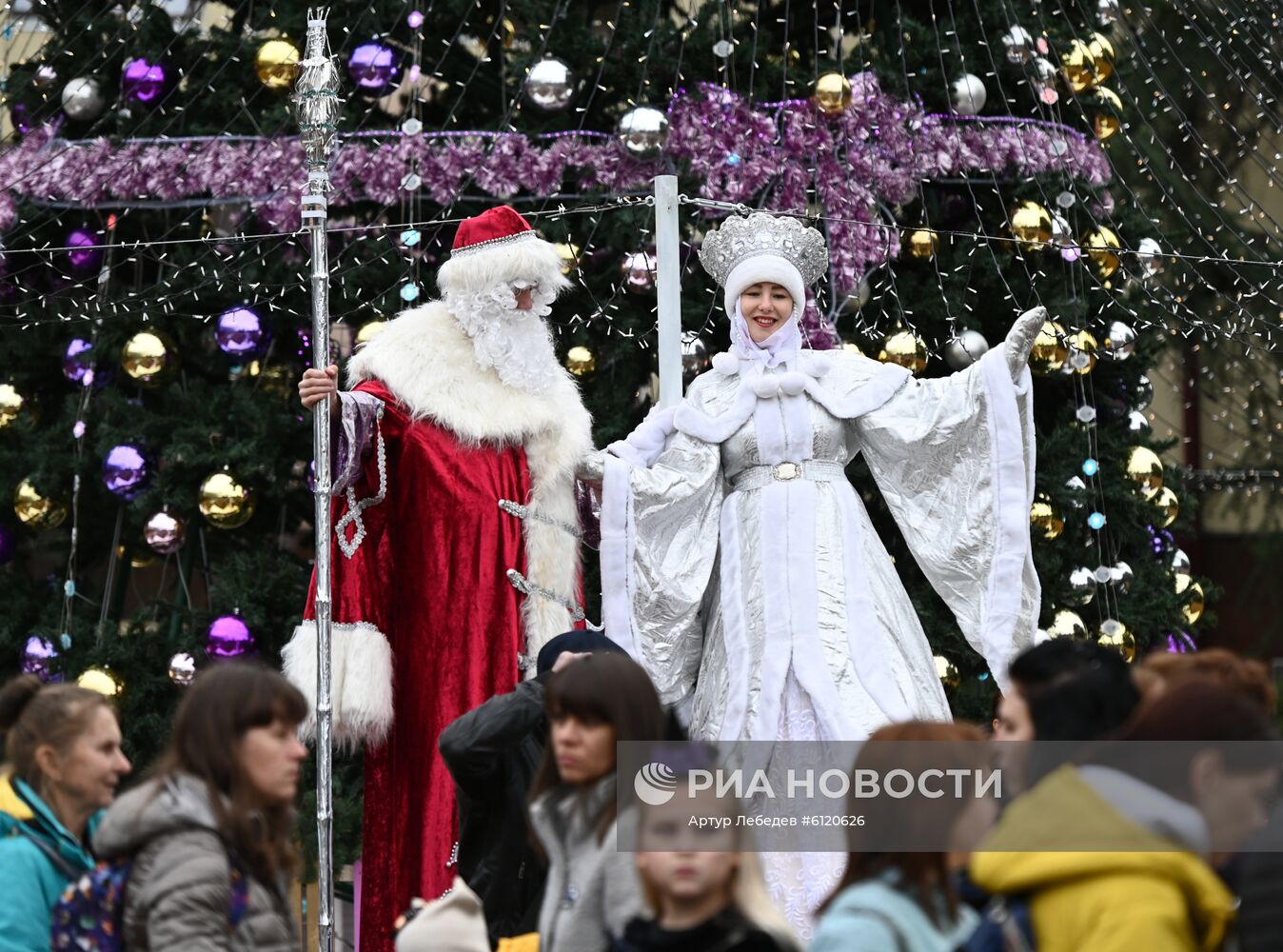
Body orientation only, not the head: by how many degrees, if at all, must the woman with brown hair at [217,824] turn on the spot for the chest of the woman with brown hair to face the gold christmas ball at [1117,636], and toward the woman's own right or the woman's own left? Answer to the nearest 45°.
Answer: approximately 45° to the woman's own left

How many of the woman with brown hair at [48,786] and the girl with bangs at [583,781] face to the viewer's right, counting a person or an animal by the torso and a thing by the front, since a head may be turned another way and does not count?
1

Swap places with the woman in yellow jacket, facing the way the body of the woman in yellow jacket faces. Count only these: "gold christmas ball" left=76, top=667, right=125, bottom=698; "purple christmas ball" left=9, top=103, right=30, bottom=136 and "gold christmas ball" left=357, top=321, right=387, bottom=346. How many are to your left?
3

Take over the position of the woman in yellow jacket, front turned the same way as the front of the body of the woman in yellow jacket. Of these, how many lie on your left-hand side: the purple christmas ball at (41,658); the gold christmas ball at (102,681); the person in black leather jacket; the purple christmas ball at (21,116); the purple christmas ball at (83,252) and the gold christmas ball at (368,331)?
6

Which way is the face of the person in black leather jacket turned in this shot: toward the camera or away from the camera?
away from the camera

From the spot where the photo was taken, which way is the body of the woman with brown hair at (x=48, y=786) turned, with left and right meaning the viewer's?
facing to the right of the viewer

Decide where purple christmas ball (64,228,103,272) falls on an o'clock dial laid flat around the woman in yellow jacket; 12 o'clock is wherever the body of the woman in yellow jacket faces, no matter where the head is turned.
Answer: The purple christmas ball is roughly at 9 o'clock from the woman in yellow jacket.

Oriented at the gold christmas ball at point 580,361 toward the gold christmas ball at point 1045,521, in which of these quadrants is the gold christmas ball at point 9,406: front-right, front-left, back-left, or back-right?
back-left

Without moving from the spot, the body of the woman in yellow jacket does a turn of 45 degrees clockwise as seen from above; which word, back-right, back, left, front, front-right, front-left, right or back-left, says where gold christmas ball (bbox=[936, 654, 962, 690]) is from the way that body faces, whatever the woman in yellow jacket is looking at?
left

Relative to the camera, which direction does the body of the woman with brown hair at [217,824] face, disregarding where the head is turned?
to the viewer's right

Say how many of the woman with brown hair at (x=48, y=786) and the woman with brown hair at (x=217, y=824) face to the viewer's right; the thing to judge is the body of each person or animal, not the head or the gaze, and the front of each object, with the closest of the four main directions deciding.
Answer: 2

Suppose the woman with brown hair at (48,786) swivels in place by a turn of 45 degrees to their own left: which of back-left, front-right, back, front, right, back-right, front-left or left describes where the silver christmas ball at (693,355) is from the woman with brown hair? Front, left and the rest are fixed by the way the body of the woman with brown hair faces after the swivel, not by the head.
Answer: front

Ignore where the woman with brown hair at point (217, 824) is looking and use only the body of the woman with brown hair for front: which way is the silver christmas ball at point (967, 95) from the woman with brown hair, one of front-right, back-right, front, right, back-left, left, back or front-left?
front-left

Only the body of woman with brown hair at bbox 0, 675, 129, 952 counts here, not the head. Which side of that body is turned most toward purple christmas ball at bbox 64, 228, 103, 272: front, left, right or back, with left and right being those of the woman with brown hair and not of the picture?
left

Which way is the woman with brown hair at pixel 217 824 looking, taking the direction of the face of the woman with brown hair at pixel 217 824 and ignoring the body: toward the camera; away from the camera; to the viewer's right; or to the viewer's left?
to the viewer's right

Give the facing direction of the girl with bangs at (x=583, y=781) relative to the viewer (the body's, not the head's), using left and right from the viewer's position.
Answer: facing the viewer and to the left of the viewer
